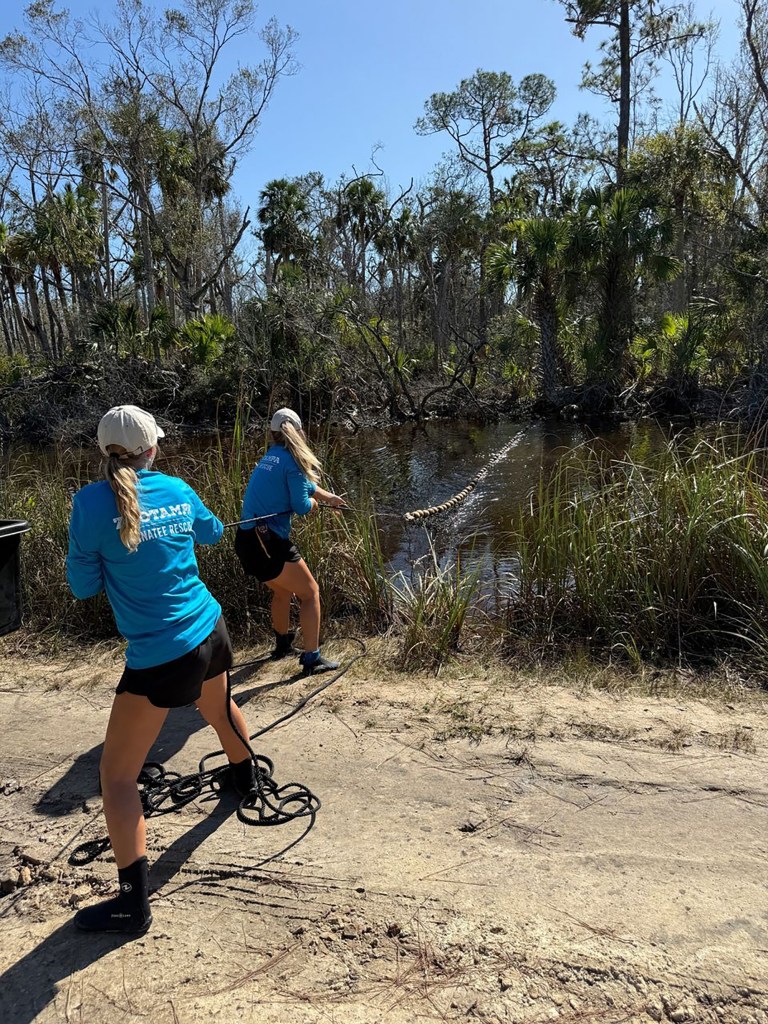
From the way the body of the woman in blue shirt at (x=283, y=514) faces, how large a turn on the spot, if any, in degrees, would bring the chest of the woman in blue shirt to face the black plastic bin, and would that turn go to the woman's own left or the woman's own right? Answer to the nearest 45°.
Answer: approximately 180°

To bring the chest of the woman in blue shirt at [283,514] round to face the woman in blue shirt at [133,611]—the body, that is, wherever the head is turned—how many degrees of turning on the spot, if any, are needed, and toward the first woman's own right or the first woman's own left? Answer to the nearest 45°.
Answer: approximately 135° to the first woman's own right

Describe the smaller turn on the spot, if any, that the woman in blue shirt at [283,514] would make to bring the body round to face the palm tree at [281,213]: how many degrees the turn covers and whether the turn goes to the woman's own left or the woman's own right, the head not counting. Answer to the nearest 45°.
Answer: approximately 45° to the woman's own left

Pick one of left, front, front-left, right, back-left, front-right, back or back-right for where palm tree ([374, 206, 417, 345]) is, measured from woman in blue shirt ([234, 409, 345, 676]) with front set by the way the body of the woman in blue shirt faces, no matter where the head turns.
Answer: front-left

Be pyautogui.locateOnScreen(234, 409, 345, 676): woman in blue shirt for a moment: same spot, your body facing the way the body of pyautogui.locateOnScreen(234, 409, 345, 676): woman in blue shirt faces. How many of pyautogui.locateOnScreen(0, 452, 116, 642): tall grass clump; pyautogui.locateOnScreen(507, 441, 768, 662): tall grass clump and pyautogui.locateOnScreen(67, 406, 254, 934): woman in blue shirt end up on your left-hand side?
1

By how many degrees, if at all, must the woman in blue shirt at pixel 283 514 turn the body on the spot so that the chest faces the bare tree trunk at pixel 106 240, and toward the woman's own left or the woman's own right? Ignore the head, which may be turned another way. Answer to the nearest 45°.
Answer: approximately 45° to the woman's own left

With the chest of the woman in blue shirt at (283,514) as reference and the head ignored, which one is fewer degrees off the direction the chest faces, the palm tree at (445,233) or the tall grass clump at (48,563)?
the palm tree

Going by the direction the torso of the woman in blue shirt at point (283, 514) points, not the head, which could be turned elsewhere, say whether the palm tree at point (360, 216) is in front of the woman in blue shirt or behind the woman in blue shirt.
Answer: in front

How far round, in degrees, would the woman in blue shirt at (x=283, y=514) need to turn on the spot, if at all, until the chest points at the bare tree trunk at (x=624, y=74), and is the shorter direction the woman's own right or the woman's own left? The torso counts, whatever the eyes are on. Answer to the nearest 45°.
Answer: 0° — they already face it

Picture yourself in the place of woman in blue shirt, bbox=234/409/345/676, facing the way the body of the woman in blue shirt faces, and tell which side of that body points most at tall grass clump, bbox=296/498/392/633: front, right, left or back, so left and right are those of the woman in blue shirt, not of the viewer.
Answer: front

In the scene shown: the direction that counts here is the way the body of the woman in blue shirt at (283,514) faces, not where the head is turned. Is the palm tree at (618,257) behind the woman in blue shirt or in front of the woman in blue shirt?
in front

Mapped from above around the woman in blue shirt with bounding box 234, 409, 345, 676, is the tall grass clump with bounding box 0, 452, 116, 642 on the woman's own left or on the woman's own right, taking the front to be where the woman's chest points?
on the woman's own left

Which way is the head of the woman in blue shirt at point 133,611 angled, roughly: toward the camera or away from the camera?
away from the camera

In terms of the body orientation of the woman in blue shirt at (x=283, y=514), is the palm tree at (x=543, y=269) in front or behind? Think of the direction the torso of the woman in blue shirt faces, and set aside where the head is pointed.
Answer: in front

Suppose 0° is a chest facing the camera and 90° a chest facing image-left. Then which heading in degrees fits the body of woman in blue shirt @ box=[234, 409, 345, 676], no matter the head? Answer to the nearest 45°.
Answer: approximately 225°
